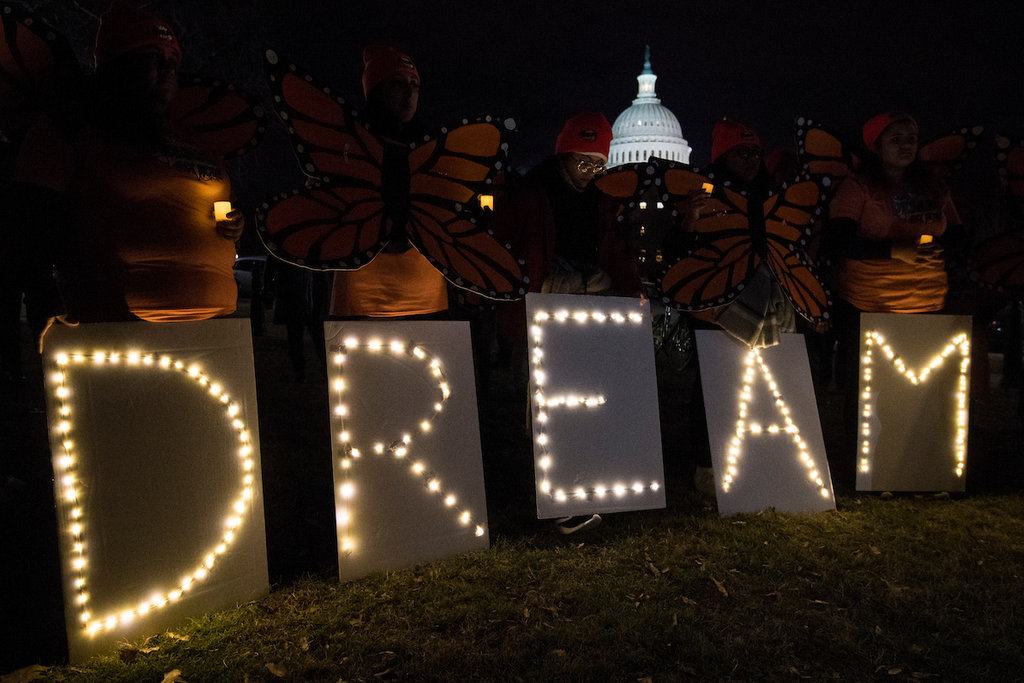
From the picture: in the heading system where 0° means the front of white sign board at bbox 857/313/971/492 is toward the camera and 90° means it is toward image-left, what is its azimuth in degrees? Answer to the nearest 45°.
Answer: approximately 0°

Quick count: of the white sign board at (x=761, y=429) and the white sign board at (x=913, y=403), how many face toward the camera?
2

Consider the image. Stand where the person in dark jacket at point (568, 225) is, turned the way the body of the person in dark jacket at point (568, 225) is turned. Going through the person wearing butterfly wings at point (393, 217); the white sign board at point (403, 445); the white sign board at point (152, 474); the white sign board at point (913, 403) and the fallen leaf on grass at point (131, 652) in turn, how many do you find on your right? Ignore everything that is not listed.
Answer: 4

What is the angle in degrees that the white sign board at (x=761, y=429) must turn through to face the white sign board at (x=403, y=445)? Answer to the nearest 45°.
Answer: approximately 45° to its right

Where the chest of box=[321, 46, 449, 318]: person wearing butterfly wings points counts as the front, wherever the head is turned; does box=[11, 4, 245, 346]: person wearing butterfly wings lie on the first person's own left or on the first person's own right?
on the first person's own right

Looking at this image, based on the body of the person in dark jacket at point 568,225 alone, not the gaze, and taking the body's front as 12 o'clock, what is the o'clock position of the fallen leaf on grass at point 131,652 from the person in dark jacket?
The fallen leaf on grass is roughly at 3 o'clock from the person in dark jacket.

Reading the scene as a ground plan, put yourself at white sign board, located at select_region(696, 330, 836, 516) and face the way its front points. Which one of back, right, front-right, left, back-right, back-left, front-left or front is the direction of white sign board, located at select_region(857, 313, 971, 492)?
back-left

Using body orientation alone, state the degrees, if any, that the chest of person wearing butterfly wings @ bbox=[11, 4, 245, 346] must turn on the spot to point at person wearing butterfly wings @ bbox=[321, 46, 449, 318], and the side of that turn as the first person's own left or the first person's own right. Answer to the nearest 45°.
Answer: approximately 45° to the first person's own left

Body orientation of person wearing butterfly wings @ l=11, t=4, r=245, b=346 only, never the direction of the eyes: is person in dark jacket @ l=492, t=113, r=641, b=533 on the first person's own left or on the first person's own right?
on the first person's own left
